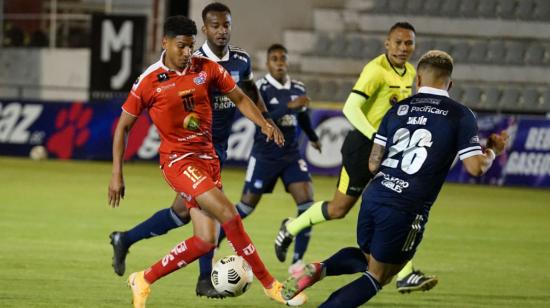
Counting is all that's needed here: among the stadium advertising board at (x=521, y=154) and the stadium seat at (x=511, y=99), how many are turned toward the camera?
2

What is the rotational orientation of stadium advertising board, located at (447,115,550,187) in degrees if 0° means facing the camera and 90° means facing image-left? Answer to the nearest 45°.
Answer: approximately 0°

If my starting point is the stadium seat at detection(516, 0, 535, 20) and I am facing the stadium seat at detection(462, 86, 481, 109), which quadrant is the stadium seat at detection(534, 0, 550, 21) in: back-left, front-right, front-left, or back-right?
back-left

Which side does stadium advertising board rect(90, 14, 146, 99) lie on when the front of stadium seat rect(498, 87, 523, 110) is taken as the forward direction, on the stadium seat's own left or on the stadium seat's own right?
on the stadium seat's own right

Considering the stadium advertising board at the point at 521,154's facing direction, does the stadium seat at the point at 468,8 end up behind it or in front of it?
behind
